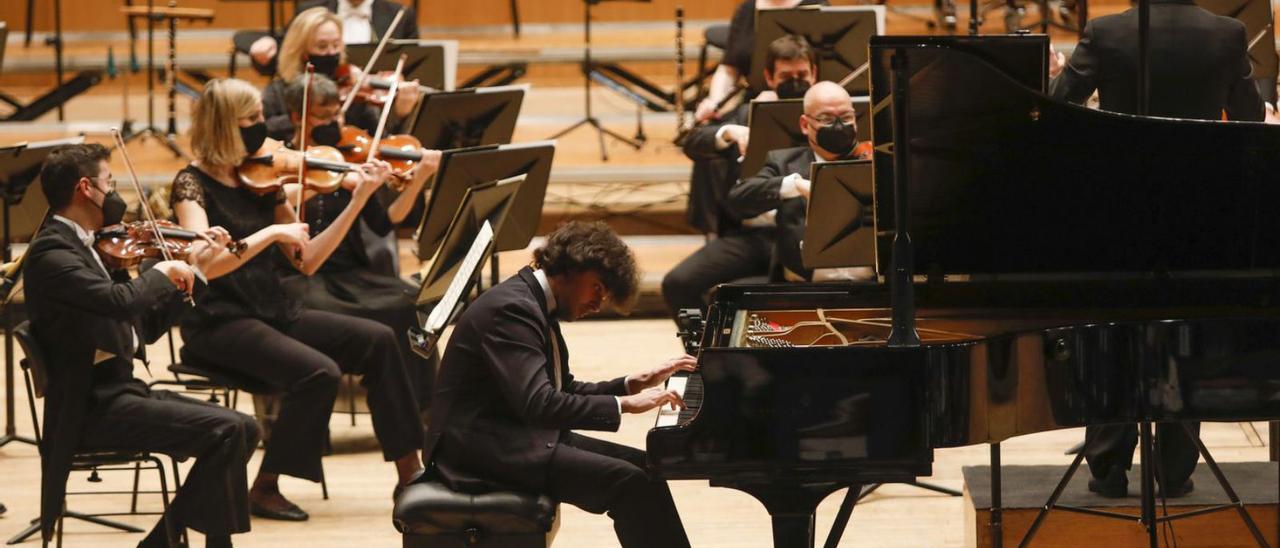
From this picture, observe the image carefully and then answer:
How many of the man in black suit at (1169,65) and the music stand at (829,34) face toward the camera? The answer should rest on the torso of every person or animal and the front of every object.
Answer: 0

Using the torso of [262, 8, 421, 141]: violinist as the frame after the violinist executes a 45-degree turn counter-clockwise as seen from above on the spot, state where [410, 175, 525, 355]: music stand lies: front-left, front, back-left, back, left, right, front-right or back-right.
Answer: right

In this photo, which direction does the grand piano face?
to the viewer's left

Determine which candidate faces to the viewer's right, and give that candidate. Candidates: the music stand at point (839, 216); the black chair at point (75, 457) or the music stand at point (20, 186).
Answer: the black chair

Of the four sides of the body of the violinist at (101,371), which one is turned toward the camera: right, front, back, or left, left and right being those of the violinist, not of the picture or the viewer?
right

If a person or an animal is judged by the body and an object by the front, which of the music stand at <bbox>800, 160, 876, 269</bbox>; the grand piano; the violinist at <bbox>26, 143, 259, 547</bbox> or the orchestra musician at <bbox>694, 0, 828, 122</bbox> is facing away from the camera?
the music stand

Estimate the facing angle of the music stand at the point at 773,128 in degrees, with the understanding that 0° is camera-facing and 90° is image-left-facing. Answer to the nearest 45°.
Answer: approximately 180°

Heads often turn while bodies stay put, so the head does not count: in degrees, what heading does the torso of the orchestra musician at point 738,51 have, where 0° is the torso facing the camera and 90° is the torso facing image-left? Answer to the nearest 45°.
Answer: approximately 0°

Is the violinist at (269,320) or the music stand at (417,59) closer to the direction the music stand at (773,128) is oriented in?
the music stand

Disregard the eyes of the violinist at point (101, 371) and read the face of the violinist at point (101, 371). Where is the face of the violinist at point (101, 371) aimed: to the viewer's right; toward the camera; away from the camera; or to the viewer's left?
to the viewer's right

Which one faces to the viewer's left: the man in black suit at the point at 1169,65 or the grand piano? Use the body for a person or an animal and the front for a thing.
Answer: the grand piano

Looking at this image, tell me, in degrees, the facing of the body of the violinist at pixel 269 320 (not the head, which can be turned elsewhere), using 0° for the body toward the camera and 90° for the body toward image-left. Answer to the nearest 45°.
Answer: approximately 315°
